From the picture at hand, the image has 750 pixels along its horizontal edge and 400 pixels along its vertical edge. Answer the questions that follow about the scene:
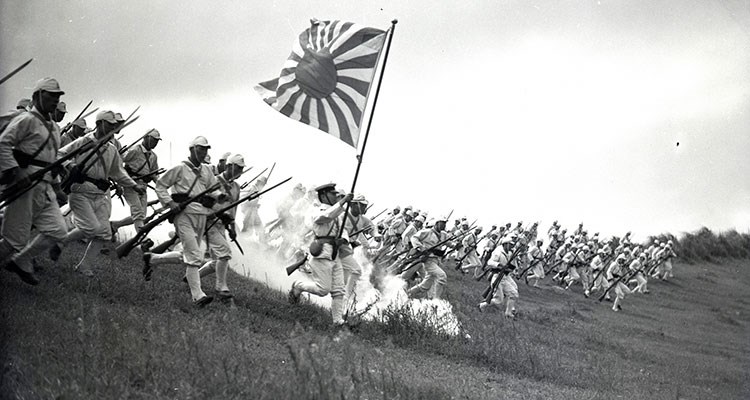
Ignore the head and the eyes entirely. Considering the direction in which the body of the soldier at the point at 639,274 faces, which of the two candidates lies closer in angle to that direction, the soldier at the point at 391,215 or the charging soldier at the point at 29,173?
the charging soldier
